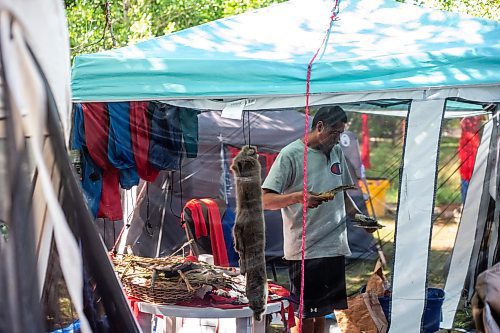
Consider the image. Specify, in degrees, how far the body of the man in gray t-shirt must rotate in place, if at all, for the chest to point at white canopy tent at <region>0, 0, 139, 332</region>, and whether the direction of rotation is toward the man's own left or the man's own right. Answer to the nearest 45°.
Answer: approximately 45° to the man's own right

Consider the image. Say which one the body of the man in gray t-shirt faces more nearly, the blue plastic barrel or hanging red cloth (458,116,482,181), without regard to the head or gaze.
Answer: the blue plastic barrel
